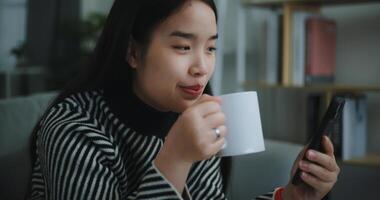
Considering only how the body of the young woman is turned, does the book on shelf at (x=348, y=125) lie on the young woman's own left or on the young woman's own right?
on the young woman's own left

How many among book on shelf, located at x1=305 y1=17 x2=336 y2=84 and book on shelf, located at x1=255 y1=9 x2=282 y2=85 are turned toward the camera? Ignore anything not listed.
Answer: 2

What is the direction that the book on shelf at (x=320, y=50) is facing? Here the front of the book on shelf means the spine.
toward the camera

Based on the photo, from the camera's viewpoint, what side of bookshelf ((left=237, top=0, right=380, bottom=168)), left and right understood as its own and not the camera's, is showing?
front

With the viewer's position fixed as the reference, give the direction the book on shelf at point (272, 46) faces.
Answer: facing the viewer

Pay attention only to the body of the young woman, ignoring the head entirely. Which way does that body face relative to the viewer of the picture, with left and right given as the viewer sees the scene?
facing the viewer and to the right of the viewer

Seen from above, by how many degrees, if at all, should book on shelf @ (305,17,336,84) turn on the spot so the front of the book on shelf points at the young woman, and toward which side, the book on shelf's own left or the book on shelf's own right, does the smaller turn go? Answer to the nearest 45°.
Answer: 0° — it already faces them
